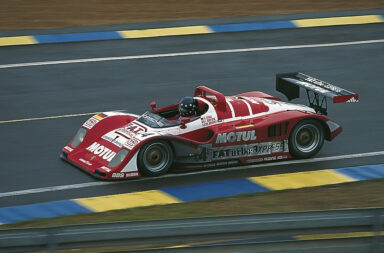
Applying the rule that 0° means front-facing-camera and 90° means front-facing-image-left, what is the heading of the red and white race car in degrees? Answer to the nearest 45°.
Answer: approximately 45°

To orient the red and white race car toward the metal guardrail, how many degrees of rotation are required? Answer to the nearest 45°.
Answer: approximately 45° to its left
